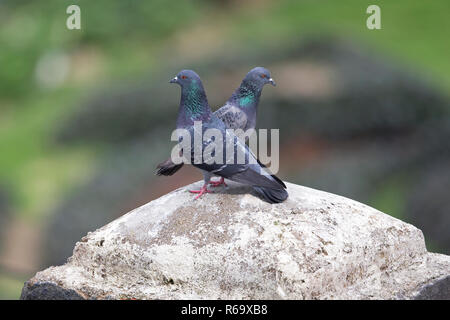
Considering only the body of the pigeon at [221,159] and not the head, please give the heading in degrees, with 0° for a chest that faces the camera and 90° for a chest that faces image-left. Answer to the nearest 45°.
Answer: approximately 90°

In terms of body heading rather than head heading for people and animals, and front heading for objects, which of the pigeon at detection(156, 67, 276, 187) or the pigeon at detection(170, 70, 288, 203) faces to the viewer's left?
the pigeon at detection(170, 70, 288, 203)

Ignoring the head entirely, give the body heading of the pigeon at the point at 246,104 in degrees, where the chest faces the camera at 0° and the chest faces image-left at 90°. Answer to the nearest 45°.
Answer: approximately 270°

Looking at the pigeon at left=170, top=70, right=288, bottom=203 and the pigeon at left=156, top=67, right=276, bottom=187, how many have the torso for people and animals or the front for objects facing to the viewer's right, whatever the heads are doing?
1

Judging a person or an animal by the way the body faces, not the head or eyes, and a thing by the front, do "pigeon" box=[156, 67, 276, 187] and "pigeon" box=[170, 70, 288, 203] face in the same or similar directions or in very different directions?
very different directions
